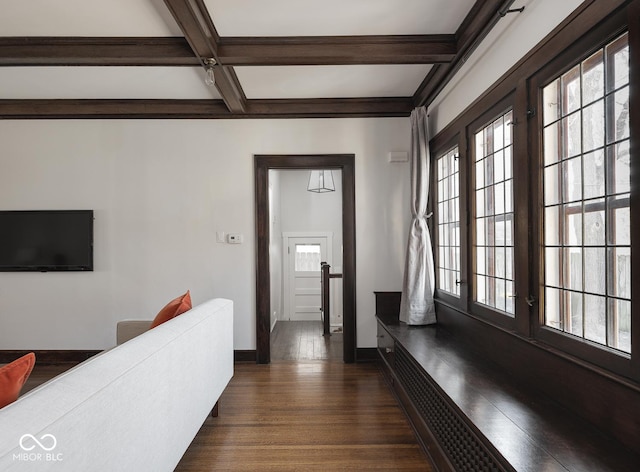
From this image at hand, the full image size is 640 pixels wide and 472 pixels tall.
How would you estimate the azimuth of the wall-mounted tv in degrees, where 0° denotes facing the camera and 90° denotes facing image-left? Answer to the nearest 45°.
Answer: approximately 0°

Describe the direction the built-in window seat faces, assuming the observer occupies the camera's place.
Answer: facing the viewer and to the left of the viewer

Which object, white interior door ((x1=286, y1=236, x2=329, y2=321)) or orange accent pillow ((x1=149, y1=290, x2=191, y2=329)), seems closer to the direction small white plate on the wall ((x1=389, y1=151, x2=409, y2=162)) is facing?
the orange accent pillow

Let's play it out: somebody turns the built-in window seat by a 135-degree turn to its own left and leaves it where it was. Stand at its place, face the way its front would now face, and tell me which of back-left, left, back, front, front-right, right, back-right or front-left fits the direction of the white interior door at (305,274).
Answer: back-left

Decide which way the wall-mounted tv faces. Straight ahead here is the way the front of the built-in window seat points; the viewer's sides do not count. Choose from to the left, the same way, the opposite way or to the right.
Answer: to the left

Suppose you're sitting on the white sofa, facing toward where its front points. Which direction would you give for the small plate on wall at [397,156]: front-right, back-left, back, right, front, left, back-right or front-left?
right

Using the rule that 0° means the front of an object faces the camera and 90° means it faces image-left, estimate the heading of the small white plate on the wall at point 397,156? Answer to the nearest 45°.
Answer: approximately 0°

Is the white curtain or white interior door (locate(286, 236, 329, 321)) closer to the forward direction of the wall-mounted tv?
the white curtain

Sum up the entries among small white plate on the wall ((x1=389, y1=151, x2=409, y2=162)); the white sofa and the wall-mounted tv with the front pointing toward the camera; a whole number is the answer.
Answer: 2

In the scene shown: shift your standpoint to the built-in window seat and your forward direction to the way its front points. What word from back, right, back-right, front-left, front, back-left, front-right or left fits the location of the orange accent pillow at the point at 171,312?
front-right

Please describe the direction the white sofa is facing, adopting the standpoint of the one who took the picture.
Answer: facing away from the viewer and to the left of the viewer

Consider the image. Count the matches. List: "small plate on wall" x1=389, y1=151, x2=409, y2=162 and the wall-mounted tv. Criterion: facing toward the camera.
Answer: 2

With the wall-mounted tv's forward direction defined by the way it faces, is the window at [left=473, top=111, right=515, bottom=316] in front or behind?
in front

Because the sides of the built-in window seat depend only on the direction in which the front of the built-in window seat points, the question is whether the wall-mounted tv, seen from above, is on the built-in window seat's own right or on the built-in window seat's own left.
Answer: on the built-in window seat's own right
